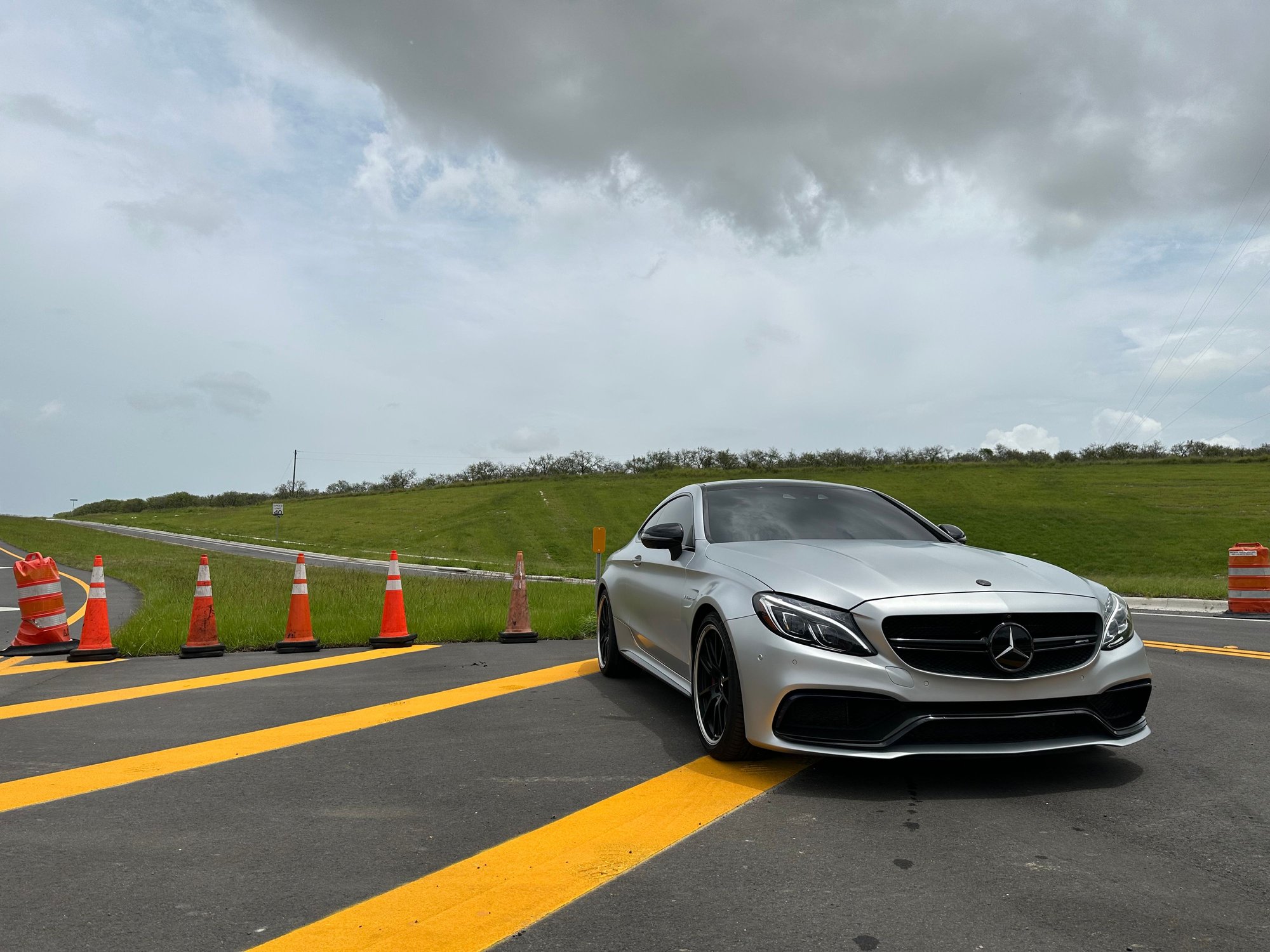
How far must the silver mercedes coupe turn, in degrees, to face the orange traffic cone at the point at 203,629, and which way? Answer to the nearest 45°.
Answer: approximately 180°

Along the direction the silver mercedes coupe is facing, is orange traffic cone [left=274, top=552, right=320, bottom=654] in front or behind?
behind

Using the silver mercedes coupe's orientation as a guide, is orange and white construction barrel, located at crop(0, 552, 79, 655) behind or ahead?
behind

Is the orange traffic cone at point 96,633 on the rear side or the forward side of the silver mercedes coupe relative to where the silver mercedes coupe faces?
on the rear side

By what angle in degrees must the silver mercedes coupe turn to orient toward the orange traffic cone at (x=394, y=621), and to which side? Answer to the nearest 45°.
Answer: approximately 180°

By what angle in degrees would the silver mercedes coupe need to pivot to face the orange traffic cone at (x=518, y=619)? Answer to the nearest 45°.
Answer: approximately 180°

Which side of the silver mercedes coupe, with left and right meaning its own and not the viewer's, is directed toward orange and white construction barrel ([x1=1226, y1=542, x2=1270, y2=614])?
left

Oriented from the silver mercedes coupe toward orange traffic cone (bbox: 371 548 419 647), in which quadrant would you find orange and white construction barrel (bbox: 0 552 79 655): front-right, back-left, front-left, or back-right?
front-left

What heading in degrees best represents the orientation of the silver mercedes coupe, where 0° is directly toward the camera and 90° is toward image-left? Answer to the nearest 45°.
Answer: approximately 315°
